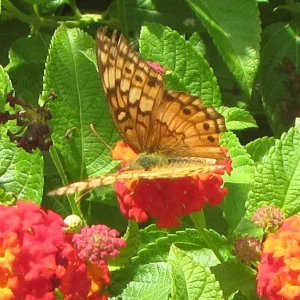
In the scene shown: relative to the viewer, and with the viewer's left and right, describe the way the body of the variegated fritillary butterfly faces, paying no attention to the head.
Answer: facing to the left of the viewer
